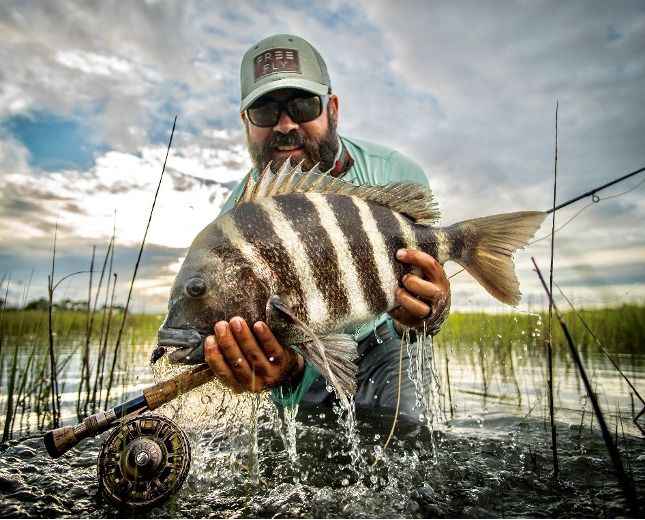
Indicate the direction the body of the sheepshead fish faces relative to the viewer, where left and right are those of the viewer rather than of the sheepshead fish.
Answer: facing to the left of the viewer

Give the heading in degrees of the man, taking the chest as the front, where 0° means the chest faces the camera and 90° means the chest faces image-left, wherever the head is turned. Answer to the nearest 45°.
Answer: approximately 0°
